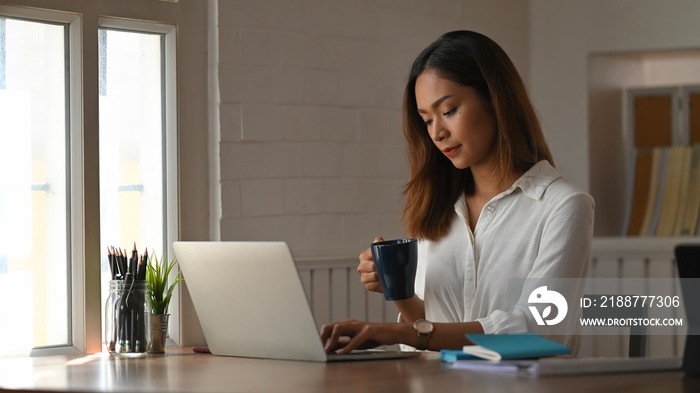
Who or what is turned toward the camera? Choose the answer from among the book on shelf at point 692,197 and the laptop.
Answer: the book on shelf

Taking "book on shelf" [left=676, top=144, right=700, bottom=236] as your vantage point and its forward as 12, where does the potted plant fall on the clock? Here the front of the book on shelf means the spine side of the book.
The potted plant is roughly at 1 o'clock from the book on shelf.

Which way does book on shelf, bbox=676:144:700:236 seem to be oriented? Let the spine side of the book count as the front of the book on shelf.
toward the camera

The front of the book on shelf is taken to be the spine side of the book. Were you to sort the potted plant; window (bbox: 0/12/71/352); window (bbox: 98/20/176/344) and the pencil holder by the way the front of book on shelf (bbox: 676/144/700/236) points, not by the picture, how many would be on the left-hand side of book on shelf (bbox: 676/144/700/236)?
0

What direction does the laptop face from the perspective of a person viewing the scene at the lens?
facing away from the viewer and to the right of the viewer

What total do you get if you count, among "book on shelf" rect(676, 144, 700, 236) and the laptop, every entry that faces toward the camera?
1

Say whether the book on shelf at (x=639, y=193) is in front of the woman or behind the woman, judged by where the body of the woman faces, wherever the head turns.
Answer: behind

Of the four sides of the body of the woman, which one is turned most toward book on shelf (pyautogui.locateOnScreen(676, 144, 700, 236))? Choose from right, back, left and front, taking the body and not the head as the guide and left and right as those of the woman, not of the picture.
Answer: back

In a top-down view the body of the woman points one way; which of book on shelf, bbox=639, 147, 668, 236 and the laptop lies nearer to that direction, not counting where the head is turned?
the laptop

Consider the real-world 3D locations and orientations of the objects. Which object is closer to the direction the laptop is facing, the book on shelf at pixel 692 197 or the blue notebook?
the book on shelf

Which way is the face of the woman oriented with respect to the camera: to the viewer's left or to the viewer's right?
to the viewer's left

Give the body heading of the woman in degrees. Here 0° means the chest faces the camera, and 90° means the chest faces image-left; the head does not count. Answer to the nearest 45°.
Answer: approximately 45°

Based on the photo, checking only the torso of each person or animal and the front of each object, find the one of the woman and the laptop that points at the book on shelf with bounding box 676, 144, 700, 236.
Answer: the laptop

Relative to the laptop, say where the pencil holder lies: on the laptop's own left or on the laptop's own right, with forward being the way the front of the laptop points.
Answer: on the laptop's own left

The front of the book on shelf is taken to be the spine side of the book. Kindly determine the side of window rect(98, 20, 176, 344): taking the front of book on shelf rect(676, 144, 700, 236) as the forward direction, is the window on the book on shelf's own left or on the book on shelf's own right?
on the book on shelf's own right

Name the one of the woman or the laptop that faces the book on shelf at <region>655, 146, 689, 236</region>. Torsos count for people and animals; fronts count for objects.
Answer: the laptop

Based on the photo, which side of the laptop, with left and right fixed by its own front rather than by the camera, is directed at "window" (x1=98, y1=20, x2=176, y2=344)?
left

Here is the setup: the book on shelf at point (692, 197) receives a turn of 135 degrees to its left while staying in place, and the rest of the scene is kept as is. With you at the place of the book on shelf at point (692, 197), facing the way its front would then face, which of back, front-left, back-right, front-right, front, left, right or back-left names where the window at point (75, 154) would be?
back

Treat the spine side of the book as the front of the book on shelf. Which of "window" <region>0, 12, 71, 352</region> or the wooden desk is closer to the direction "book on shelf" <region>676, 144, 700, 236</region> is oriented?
the wooden desk
